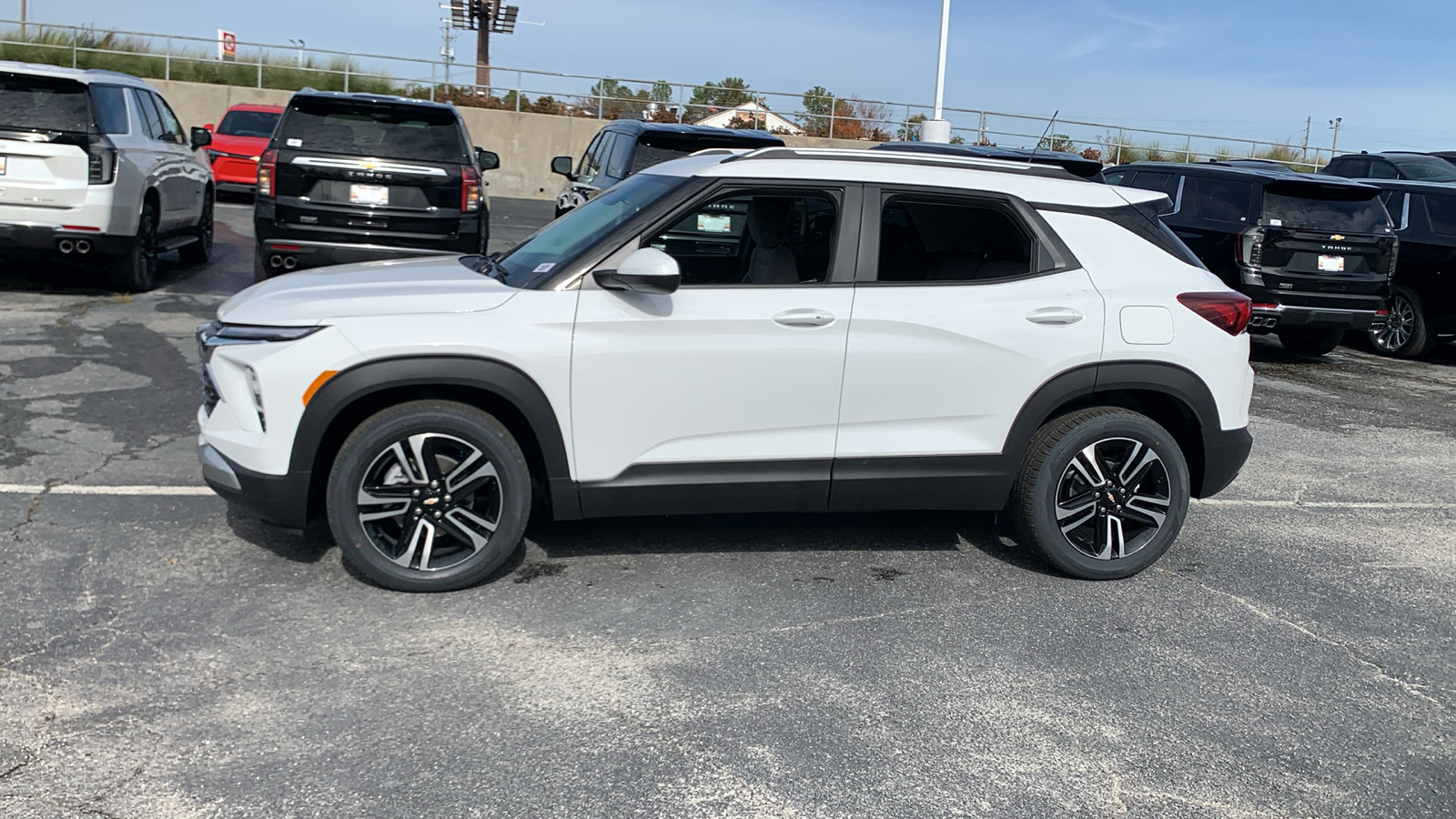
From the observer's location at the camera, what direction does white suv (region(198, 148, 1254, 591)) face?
facing to the left of the viewer

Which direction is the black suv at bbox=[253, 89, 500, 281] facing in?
away from the camera

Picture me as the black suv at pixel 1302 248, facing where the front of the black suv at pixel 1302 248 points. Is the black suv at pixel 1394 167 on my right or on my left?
on my right

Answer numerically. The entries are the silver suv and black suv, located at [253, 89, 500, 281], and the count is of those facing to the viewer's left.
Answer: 0

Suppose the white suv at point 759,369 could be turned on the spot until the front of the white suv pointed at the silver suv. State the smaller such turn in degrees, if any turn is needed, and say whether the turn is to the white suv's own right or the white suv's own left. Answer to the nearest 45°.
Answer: approximately 45° to the white suv's own right

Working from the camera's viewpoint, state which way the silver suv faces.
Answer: facing away from the viewer and to the right of the viewer

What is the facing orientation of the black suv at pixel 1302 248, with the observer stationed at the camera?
facing away from the viewer and to the left of the viewer

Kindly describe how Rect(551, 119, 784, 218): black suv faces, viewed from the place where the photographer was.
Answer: facing away from the viewer and to the left of the viewer

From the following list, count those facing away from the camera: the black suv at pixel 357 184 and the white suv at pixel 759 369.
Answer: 1
